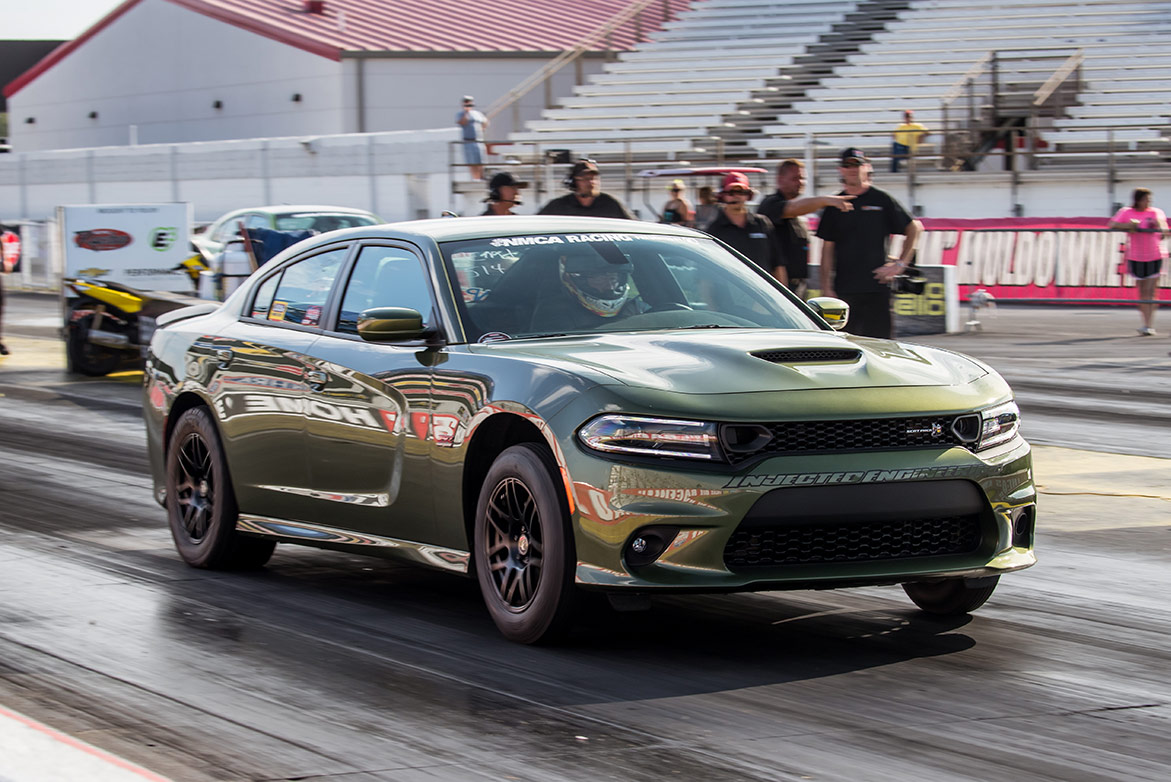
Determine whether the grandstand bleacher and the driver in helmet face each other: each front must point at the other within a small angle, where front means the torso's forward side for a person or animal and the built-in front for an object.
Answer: no

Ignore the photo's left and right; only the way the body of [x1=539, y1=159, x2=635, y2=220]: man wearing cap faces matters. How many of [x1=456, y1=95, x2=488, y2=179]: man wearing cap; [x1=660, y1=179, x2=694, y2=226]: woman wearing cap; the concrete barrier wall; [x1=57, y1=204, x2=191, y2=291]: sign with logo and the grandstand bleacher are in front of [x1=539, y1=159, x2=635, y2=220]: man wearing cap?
0

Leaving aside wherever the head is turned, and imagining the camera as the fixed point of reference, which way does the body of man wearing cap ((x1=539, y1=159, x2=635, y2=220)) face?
toward the camera

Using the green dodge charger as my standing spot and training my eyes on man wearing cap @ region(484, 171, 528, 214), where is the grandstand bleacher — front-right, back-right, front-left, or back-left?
front-right

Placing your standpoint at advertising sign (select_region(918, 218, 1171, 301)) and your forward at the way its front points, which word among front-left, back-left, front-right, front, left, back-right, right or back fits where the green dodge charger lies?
front

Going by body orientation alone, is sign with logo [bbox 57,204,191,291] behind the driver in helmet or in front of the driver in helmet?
behind

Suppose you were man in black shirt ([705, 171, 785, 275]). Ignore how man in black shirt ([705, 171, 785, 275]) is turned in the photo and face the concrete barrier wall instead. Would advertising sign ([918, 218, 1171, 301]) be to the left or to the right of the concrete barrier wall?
right

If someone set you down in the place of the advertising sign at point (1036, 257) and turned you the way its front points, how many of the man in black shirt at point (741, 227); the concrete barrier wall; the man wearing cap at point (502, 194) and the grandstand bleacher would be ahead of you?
2

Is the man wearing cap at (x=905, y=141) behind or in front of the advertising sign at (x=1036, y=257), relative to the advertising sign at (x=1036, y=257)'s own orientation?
behind

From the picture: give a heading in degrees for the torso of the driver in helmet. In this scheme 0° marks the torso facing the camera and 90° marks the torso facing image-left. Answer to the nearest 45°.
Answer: approximately 315°

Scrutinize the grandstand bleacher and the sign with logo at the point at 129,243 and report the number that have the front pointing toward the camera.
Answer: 2

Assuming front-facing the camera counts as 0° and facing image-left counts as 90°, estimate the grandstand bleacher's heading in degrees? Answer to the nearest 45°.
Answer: approximately 0°

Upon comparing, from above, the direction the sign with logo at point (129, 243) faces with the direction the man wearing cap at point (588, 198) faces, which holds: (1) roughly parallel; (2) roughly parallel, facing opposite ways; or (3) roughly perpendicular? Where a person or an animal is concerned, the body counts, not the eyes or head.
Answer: roughly parallel

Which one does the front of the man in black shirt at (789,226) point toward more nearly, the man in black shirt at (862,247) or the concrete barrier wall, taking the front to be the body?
the man in black shirt

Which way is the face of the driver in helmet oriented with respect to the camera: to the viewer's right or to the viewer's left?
to the viewer's right

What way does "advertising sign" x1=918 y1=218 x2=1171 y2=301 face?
toward the camera

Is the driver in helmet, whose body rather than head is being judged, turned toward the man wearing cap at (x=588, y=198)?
no

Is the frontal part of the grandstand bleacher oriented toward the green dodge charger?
yes
